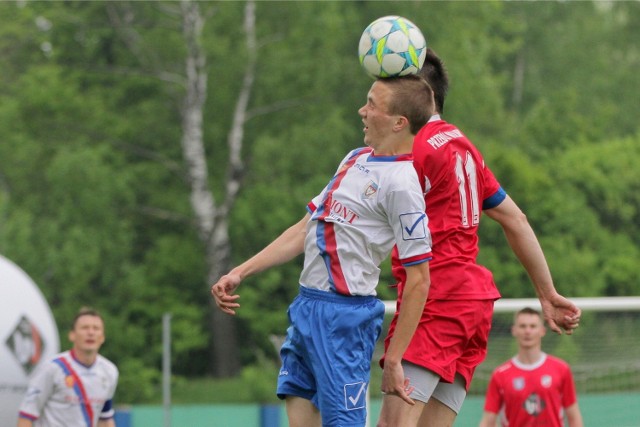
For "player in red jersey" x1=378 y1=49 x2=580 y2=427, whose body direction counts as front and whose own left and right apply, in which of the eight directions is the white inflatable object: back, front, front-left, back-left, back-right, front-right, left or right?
front

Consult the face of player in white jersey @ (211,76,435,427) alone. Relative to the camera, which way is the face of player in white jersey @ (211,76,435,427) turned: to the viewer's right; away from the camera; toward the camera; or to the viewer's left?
to the viewer's left

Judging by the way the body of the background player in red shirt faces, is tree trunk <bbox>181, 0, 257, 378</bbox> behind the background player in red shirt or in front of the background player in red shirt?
behind

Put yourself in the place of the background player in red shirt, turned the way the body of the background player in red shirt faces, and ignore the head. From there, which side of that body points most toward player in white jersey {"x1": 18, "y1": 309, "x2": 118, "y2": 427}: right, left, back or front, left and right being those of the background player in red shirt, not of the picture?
right

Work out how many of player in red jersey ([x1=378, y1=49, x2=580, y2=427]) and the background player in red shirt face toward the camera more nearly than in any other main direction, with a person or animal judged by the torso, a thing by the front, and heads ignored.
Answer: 1

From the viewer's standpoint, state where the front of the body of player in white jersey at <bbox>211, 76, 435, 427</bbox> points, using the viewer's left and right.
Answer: facing the viewer and to the left of the viewer

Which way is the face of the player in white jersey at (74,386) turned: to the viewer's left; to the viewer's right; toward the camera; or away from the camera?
toward the camera

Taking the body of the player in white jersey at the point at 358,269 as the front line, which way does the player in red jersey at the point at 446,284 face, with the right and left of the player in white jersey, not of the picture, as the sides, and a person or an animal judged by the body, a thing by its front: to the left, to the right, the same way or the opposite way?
to the right

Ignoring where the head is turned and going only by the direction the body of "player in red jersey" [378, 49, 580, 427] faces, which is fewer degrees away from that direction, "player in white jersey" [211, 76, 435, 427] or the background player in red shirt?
the background player in red shirt

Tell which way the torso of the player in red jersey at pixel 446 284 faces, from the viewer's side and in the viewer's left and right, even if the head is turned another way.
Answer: facing away from the viewer and to the left of the viewer

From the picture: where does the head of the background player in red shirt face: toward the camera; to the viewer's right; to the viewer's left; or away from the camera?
toward the camera

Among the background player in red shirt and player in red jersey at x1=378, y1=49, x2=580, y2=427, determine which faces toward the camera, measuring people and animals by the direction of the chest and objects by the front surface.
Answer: the background player in red shirt

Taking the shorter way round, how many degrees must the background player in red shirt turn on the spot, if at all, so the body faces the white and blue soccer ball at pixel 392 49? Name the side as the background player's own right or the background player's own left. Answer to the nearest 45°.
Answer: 0° — they already face it

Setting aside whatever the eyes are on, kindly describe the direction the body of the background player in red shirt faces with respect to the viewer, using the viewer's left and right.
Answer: facing the viewer

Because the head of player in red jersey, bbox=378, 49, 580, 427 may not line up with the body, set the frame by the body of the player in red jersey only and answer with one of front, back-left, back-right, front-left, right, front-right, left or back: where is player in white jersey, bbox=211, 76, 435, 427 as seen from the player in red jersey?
left

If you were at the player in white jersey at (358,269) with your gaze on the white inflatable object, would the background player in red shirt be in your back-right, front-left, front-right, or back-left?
front-right

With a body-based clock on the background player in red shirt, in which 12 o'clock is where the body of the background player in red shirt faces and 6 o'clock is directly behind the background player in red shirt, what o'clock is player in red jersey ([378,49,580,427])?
The player in red jersey is roughly at 12 o'clock from the background player in red shirt.
